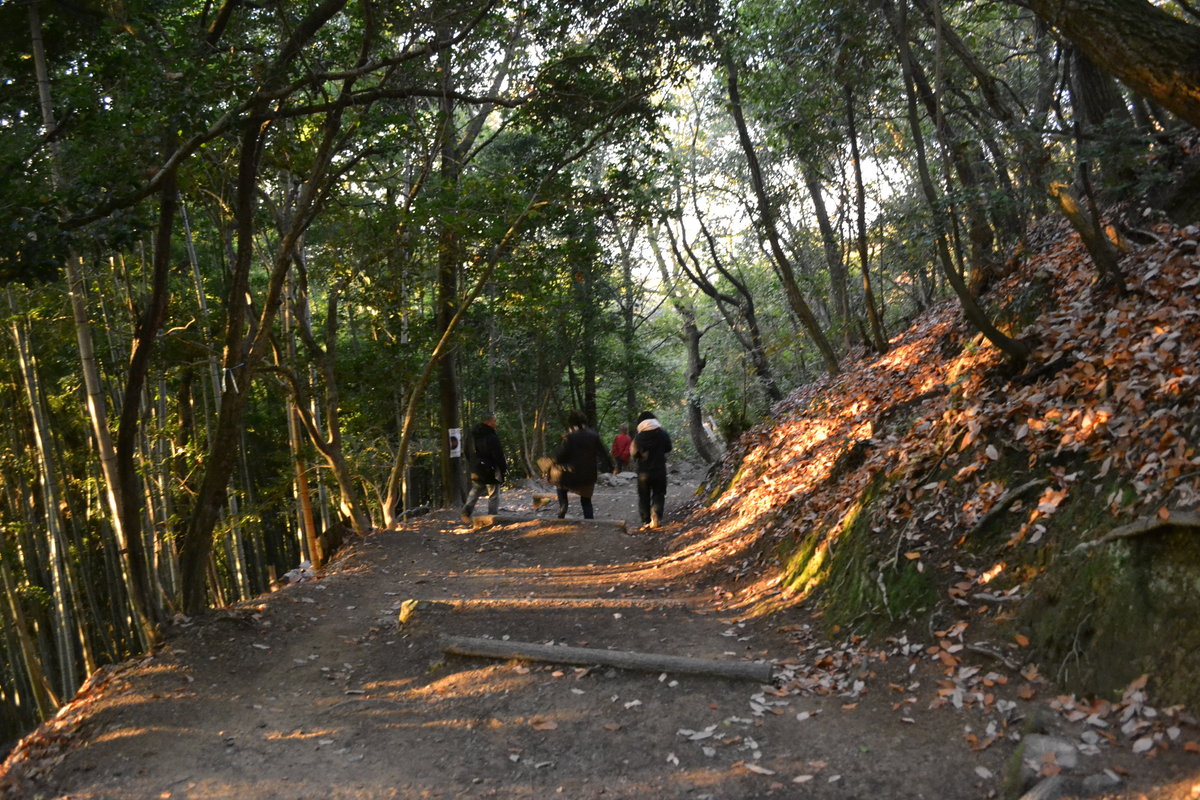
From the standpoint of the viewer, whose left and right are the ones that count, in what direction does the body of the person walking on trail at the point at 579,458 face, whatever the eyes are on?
facing away from the viewer

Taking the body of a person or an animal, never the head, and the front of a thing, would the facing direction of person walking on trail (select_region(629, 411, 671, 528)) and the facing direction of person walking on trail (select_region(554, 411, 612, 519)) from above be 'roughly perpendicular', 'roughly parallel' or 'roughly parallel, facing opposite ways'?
roughly parallel

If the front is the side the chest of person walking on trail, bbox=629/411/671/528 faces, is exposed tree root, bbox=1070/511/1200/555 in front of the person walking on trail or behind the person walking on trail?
behind

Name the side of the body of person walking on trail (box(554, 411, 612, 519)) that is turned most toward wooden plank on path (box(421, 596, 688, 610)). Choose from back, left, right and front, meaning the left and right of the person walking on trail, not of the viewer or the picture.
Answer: back

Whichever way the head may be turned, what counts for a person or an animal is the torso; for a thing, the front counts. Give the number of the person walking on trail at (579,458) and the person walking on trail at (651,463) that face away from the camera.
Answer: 2

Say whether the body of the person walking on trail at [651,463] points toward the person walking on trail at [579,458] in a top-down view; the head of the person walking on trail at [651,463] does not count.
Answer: no

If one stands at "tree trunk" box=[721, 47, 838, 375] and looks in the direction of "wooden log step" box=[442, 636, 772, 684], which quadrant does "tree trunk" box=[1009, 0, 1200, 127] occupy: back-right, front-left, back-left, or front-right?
front-left

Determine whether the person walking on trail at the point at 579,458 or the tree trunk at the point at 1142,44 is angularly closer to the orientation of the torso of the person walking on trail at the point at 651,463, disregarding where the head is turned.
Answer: the person walking on trail

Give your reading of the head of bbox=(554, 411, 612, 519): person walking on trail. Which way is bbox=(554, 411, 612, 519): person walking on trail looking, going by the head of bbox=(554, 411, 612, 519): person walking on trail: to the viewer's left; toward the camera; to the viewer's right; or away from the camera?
away from the camera

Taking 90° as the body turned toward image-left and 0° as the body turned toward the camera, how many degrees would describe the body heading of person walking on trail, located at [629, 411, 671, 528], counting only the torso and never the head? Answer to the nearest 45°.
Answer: approximately 180°

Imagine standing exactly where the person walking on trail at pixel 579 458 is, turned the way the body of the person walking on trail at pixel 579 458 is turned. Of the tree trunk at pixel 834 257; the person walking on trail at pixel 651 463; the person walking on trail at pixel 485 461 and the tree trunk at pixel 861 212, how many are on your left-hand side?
1

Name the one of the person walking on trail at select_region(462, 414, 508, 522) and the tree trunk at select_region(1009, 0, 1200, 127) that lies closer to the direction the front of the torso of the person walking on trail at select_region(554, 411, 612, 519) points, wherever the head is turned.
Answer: the person walking on trail
